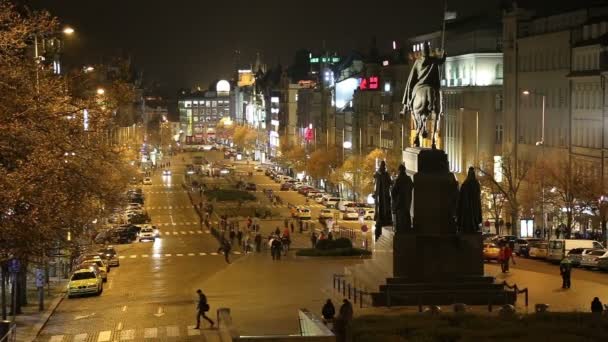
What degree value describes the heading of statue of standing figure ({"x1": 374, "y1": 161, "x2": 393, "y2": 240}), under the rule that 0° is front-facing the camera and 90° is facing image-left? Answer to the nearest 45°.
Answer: approximately 180°

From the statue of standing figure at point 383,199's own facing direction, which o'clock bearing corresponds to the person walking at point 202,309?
The person walking is roughly at 8 o'clock from the statue of standing figure.

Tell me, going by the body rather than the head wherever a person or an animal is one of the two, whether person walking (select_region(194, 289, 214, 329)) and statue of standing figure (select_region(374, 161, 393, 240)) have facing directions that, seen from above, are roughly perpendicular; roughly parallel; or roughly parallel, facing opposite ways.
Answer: roughly perpendicular

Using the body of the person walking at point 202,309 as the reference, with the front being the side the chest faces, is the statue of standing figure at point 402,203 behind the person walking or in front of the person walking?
behind

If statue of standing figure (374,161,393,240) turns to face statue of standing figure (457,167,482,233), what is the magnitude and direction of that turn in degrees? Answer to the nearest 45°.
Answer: approximately 135° to its right

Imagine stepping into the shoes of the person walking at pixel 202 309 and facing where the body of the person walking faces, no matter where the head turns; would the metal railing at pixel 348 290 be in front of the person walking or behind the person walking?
behind

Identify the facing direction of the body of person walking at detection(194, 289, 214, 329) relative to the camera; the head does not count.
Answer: to the viewer's left

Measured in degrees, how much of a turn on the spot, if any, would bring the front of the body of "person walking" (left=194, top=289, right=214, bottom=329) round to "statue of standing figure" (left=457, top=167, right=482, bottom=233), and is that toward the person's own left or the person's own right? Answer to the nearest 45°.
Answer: approximately 180°
